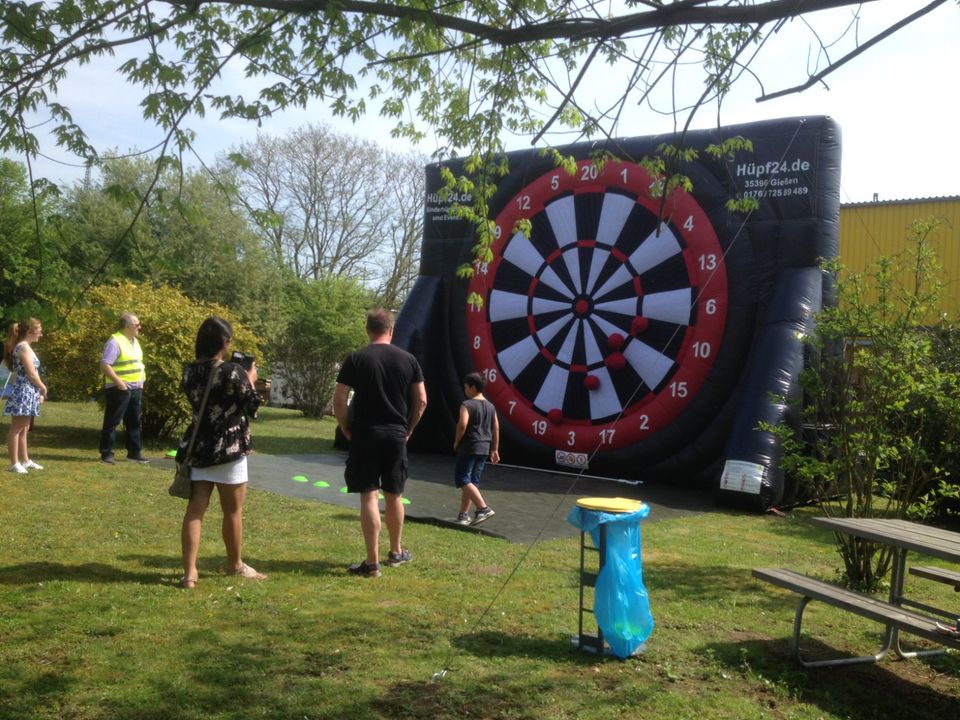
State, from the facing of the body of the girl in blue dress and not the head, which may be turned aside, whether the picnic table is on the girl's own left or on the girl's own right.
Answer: on the girl's own right

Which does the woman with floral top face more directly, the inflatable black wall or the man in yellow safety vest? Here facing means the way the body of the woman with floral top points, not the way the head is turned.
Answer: the inflatable black wall

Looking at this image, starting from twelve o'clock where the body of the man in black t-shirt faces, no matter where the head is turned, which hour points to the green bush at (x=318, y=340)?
The green bush is roughly at 12 o'clock from the man in black t-shirt.

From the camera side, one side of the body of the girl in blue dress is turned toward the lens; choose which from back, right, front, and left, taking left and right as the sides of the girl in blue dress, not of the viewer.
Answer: right

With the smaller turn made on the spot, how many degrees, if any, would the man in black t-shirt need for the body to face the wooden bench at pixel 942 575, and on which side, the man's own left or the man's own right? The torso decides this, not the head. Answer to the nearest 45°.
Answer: approximately 135° to the man's own right

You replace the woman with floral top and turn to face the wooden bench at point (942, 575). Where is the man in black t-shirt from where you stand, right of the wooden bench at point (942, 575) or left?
left

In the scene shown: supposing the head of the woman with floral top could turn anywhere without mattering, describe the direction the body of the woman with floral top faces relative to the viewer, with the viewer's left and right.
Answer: facing away from the viewer and to the right of the viewer

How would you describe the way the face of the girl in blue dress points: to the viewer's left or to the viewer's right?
to the viewer's right

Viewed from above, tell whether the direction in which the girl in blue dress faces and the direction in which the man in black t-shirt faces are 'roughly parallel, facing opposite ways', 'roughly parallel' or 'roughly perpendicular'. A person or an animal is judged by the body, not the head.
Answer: roughly perpendicular

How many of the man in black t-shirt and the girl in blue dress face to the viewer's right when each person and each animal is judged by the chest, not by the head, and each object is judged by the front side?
1

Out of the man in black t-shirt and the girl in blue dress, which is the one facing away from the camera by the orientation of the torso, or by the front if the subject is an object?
the man in black t-shirt

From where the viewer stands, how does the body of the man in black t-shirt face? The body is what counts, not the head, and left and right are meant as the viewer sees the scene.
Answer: facing away from the viewer
